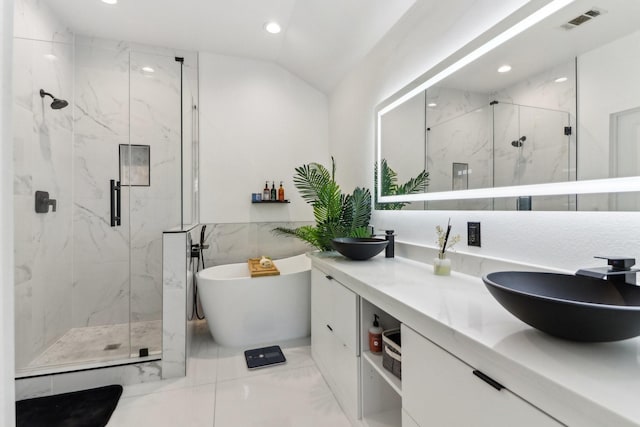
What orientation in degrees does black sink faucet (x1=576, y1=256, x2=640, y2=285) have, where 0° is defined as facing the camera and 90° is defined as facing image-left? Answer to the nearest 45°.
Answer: approximately 45°

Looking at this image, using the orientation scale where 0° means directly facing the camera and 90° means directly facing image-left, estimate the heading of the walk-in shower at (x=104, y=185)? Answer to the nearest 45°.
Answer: approximately 0°

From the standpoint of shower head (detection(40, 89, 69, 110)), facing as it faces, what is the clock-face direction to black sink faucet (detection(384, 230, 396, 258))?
The black sink faucet is roughly at 12 o'clock from the shower head.

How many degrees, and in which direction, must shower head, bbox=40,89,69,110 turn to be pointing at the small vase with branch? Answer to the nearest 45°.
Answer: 0° — it already faces it

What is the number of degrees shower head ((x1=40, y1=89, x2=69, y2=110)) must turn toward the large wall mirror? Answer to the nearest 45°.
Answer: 0° — it already faces it

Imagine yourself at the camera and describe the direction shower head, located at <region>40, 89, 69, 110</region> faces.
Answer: facing the viewer and to the right of the viewer

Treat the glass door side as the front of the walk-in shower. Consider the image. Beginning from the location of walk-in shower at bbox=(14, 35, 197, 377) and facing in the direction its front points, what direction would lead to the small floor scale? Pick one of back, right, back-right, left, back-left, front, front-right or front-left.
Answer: front-left

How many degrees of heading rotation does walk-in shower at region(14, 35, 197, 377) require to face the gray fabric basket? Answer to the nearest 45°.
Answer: approximately 45° to its left
